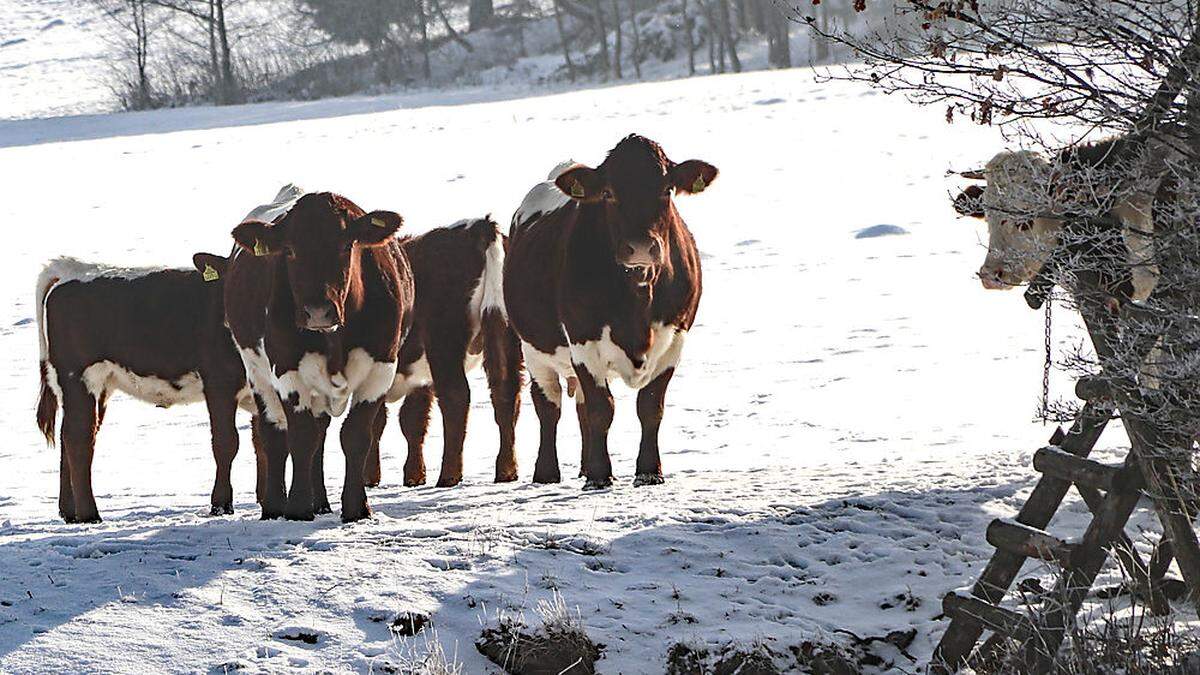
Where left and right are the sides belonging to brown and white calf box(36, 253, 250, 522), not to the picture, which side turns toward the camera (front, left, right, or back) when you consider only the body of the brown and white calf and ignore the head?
right

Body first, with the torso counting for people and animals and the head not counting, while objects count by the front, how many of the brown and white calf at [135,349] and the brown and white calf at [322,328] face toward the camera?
1

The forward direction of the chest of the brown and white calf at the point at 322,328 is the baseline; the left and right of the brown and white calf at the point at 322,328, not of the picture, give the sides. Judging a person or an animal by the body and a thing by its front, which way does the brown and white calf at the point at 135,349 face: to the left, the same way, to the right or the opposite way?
to the left

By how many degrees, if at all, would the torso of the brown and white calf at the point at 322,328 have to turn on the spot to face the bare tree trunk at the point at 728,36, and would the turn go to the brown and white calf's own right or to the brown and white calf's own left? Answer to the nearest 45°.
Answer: approximately 180°

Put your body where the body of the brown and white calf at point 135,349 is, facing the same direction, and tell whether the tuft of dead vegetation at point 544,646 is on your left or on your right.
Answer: on your right

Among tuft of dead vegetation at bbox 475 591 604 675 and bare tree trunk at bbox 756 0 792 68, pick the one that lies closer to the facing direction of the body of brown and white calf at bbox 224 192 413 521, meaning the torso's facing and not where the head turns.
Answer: the tuft of dead vegetation

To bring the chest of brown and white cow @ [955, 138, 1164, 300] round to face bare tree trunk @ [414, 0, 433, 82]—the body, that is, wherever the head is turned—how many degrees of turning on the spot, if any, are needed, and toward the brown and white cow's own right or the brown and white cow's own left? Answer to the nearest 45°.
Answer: approximately 90° to the brown and white cow's own right

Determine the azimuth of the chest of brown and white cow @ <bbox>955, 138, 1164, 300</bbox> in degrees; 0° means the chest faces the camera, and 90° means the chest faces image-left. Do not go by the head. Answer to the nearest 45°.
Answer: approximately 45°

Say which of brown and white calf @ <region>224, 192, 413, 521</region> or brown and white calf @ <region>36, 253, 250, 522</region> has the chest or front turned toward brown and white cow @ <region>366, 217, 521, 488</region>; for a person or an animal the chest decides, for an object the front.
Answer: brown and white calf @ <region>36, 253, 250, 522</region>

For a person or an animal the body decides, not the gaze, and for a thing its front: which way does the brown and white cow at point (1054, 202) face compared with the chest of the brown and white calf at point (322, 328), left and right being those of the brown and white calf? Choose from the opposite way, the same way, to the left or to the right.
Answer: to the right

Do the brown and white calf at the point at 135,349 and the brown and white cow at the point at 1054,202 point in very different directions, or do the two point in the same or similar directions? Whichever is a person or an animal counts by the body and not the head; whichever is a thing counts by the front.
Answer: very different directions

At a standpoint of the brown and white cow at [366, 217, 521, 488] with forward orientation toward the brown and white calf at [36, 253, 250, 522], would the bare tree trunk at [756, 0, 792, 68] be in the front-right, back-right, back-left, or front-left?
back-right

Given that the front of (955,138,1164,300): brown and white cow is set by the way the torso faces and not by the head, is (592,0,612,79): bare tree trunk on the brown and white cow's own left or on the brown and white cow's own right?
on the brown and white cow's own right

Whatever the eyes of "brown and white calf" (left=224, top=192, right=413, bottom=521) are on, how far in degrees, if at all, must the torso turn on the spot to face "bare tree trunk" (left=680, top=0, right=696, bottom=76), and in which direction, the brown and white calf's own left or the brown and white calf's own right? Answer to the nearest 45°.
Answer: approximately 180°
